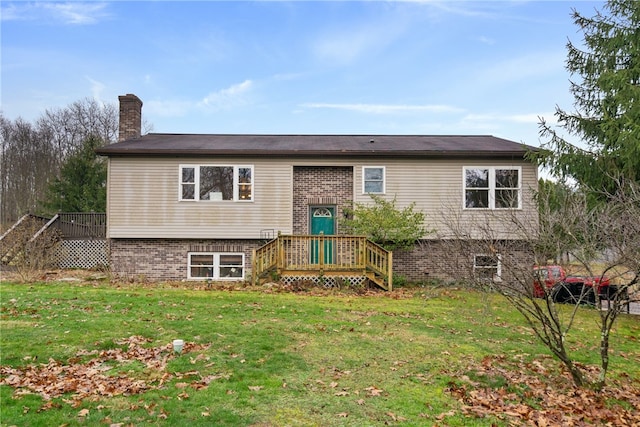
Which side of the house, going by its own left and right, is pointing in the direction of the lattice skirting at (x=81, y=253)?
right

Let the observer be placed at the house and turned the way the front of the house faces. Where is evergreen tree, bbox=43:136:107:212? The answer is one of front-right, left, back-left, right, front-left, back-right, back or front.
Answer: back-right

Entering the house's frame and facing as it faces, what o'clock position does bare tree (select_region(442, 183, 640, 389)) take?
The bare tree is roughly at 11 o'clock from the house.

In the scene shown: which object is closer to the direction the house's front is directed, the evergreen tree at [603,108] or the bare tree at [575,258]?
the bare tree

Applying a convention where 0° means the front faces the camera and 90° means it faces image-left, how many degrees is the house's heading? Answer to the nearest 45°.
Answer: approximately 0°

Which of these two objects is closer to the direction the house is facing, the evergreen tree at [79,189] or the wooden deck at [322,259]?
the wooden deck
